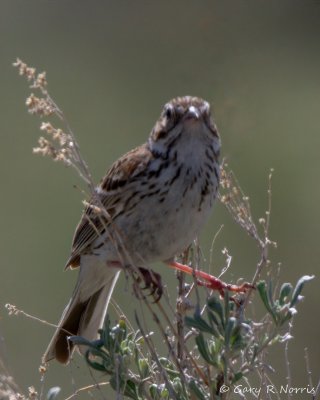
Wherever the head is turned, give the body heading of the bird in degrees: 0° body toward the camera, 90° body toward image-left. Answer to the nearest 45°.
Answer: approximately 315°
